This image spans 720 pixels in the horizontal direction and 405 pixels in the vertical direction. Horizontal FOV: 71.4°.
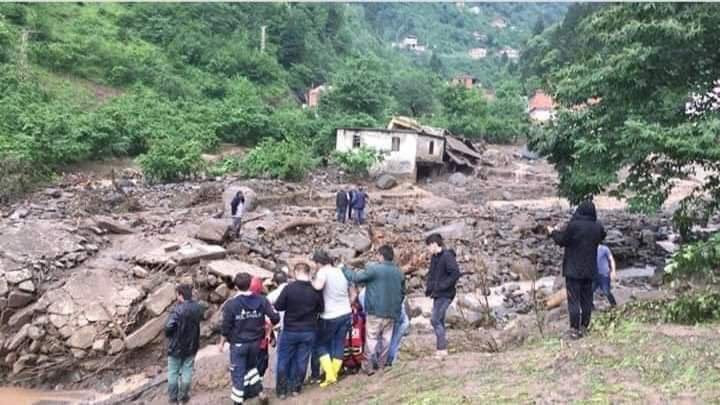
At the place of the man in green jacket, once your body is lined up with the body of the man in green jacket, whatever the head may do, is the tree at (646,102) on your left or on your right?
on your right

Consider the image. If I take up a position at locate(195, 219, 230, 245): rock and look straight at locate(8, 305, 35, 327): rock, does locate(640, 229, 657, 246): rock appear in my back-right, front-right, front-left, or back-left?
back-left

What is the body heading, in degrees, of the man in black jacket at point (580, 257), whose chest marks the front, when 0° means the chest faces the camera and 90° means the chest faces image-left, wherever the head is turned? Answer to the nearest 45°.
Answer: approximately 180°

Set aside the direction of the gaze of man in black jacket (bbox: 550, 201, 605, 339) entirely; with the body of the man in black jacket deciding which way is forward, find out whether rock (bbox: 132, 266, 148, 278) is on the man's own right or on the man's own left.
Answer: on the man's own left

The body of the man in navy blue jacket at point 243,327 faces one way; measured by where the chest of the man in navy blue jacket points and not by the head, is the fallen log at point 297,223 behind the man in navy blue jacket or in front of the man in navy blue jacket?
in front

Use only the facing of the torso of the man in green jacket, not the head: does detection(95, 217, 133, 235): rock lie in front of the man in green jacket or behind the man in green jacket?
in front

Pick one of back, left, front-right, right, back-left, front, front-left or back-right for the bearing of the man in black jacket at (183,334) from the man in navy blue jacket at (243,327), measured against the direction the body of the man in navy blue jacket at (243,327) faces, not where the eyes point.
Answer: front-left

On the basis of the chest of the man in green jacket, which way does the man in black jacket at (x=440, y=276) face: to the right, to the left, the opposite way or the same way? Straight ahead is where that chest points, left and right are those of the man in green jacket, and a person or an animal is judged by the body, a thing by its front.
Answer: to the left

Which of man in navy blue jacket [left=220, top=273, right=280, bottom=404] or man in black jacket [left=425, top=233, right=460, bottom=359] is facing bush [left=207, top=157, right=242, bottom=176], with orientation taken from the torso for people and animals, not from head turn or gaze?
man in navy blue jacket [left=220, top=273, right=280, bottom=404]

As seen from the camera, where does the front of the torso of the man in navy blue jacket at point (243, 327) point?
away from the camera

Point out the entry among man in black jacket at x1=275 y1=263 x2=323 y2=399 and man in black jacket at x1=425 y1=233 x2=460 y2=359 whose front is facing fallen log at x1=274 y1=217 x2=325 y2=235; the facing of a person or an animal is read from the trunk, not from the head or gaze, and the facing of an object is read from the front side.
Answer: man in black jacket at x1=275 y1=263 x2=323 y2=399

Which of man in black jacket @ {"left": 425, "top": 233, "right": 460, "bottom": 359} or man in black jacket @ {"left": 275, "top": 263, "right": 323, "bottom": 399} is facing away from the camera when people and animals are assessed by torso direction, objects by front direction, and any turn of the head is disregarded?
man in black jacket @ {"left": 275, "top": 263, "right": 323, "bottom": 399}

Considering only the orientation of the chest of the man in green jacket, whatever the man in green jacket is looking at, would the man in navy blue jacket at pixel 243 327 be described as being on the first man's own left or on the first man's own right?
on the first man's own left

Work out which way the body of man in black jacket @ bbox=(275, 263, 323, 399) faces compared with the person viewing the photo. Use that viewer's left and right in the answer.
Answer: facing away from the viewer
